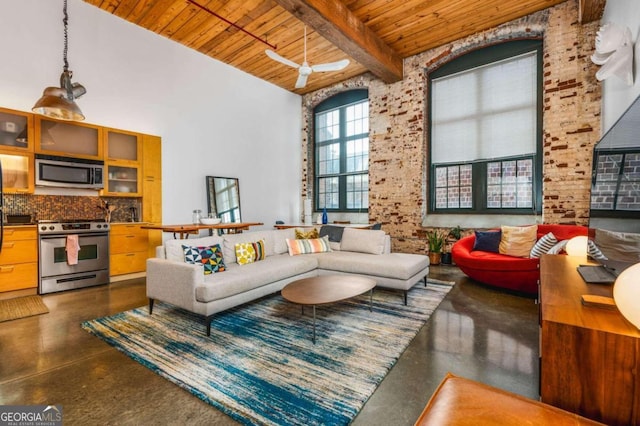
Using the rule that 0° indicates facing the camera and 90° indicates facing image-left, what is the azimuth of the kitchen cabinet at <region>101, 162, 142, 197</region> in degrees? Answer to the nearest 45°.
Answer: approximately 0°

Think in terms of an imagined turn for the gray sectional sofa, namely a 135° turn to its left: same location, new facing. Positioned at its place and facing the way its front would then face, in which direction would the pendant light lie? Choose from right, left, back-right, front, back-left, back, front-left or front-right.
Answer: left

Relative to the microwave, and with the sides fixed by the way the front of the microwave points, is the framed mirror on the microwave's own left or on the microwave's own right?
on the microwave's own left

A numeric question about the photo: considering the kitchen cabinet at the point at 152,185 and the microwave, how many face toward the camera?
2

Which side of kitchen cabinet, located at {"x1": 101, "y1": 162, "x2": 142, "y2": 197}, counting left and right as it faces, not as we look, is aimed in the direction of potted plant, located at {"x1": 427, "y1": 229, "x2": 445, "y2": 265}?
left

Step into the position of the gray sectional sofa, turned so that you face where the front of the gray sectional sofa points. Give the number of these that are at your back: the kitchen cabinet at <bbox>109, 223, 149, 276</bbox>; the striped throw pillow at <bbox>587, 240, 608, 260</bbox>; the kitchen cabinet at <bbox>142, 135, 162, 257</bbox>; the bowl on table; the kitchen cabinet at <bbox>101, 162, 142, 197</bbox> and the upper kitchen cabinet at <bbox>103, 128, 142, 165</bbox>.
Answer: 5

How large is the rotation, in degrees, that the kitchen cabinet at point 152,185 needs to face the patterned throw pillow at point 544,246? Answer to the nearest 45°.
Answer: approximately 45° to its left

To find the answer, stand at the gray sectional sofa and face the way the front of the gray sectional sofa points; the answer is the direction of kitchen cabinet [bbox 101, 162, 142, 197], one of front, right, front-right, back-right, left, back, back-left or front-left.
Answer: back

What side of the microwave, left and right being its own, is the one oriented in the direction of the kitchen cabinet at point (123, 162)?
left
